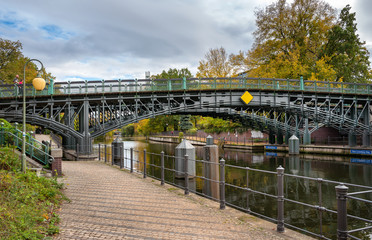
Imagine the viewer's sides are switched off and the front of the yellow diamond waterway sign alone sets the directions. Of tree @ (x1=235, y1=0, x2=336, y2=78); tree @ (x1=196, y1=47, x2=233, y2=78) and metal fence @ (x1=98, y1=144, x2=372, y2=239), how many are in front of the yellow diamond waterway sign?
1

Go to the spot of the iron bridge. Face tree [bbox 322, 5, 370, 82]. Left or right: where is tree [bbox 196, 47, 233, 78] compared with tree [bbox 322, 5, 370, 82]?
left

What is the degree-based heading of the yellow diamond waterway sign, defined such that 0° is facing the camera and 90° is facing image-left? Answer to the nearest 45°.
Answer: approximately 0°

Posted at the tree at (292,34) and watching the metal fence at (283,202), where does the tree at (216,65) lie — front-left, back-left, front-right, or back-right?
back-right

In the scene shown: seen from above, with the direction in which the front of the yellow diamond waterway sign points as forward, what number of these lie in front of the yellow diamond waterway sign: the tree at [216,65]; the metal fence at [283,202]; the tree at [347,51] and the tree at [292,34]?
1

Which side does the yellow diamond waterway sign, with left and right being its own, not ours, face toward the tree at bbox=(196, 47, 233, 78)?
back

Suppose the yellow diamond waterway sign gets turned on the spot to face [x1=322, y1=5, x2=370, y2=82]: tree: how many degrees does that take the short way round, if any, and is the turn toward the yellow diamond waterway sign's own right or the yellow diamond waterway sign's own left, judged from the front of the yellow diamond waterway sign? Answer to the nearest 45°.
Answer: approximately 135° to the yellow diamond waterway sign's own left

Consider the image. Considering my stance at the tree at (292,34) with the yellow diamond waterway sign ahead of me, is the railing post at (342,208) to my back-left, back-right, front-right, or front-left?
front-left

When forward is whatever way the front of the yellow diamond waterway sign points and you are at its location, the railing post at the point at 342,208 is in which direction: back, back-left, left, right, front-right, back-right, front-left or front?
front

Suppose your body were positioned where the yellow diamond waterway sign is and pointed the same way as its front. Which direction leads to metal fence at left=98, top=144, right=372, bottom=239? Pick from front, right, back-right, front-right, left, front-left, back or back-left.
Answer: front

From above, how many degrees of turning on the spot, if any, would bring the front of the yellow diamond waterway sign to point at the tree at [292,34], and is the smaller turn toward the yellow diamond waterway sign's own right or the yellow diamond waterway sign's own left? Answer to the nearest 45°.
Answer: approximately 135° to the yellow diamond waterway sign's own left

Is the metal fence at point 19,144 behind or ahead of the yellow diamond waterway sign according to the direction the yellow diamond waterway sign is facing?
ahead

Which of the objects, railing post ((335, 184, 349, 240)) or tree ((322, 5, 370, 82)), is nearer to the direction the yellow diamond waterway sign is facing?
the railing post
